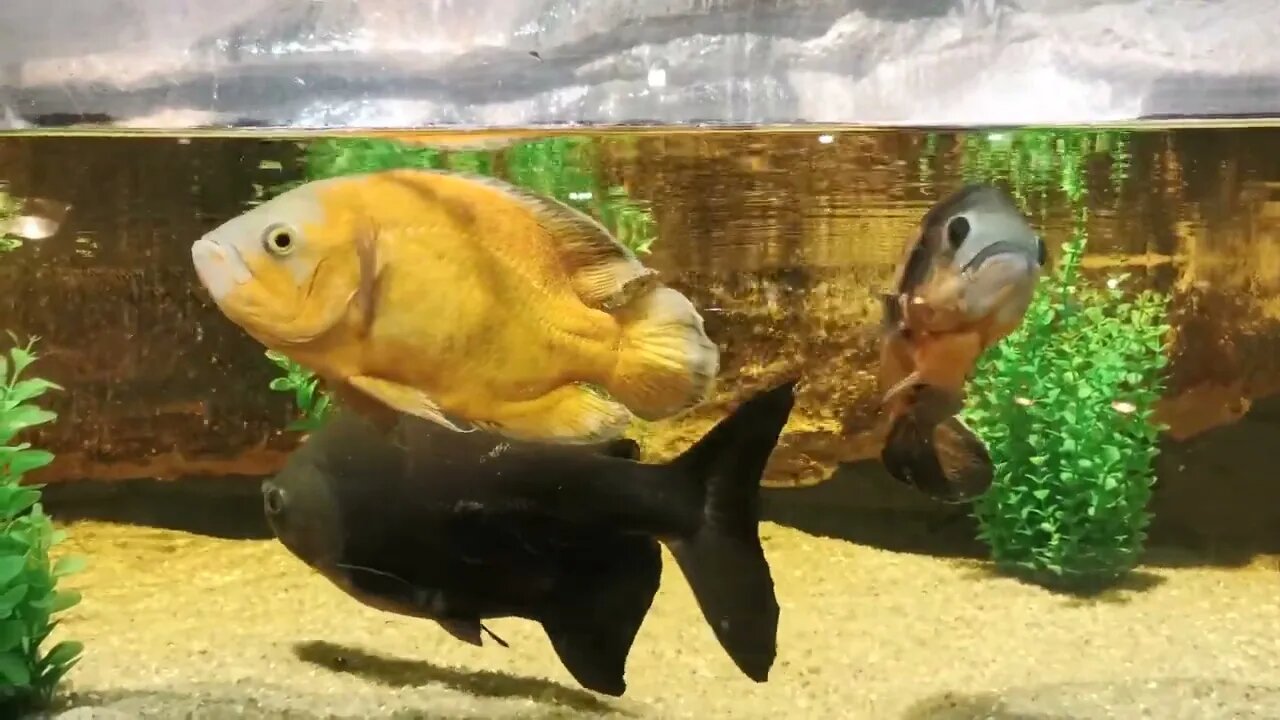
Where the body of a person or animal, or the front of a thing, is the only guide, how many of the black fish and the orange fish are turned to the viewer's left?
2

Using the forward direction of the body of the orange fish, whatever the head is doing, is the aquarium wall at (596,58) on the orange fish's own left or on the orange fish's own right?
on the orange fish's own right

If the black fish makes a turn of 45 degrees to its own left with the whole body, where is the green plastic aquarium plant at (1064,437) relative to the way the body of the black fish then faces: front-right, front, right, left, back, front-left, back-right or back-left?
back

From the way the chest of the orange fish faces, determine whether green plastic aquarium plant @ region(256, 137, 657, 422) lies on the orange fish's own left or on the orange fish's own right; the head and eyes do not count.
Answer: on the orange fish's own right

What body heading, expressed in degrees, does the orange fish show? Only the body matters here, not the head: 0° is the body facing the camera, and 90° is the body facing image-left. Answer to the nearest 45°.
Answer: approximately 90°

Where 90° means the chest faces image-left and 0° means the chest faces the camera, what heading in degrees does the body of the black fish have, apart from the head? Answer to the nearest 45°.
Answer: approximately 90°
